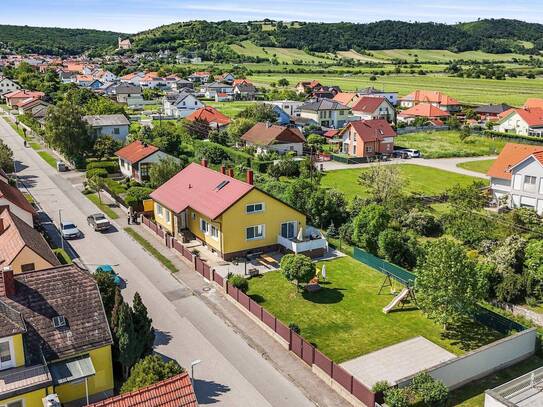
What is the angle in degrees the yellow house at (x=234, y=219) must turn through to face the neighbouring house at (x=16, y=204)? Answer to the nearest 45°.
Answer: approximately 45° to its right

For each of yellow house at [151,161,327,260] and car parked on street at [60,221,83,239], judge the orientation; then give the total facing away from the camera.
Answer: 0

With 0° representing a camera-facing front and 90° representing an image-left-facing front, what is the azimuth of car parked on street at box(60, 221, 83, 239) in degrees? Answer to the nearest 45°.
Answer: approximately 315°

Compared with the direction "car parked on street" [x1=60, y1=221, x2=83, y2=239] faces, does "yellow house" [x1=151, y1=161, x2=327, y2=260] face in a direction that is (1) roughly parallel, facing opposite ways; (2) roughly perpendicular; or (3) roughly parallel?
roughly perpendicular

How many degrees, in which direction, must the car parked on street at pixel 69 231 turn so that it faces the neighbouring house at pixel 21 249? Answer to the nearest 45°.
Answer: approximately 45° to its right

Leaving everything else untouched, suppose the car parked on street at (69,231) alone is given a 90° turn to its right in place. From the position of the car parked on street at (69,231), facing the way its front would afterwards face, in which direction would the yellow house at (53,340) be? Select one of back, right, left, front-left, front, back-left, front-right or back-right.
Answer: front-left

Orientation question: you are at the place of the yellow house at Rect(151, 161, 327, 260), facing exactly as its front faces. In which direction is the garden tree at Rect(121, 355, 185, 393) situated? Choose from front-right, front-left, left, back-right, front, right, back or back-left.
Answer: front-left

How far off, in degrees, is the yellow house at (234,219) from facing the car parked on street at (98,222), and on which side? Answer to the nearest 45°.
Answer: approximately 90° to its right

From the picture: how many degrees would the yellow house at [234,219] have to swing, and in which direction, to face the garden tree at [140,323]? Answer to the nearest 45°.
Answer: approximately 45° to its left

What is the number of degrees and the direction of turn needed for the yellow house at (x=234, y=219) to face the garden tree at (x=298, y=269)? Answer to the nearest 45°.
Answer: approximately 90° to its left

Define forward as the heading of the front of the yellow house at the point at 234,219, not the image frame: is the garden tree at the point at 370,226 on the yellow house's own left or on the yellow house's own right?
on the yellow house's own left

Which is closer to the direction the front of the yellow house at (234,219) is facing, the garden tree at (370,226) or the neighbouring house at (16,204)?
the neighbouring house

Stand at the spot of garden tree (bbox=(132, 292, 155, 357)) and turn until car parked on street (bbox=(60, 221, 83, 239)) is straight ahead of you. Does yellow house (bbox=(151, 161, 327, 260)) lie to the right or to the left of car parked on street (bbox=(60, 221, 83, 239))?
right

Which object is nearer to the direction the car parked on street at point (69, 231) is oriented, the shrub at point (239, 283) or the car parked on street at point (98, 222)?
the shrub

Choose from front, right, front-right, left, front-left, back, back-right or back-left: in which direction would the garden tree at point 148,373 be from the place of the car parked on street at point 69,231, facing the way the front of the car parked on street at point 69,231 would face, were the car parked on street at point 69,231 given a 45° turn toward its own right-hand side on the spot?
front

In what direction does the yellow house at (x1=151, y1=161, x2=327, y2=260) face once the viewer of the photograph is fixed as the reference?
facing the viewer and to the left of the viewer
